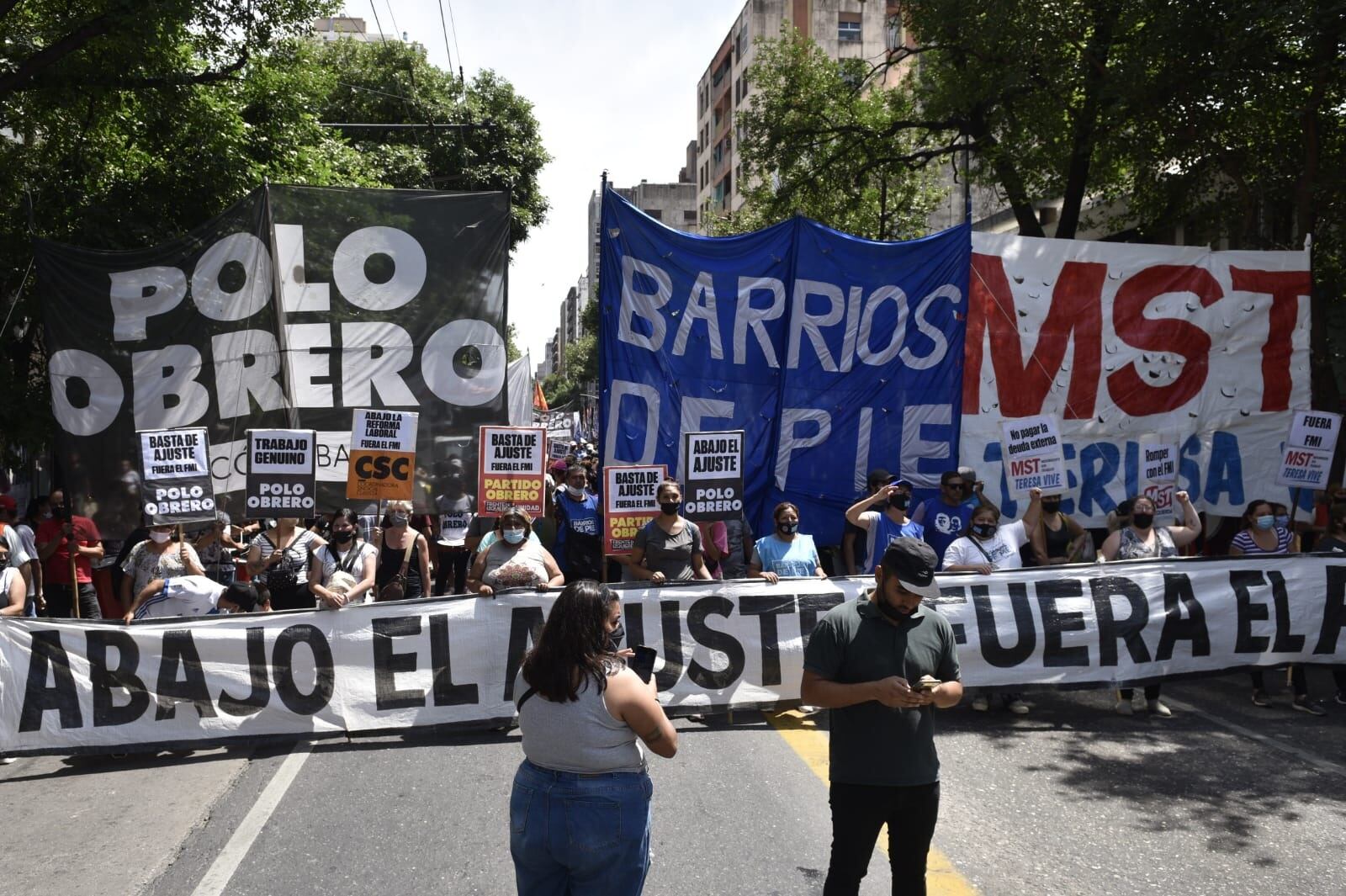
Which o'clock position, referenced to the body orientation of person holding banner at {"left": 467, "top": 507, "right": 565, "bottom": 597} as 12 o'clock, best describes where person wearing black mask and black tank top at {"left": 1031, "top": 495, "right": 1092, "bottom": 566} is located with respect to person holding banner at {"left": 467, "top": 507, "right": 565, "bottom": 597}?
person wearing black mask and black tank top at {"left": 1031, "top": 495, "right": 1092, "bottom": 566} is roughly at 9 o'clock from person holding banner at {"left": 467, "top": 507, "right": 565, "bottom": 597}.

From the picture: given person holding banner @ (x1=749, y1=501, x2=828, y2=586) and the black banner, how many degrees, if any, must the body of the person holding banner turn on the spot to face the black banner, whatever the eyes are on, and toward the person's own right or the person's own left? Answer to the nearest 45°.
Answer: approximately 90° to the person's own right

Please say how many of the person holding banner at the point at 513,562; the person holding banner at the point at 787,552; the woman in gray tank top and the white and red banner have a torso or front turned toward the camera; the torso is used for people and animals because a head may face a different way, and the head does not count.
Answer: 3

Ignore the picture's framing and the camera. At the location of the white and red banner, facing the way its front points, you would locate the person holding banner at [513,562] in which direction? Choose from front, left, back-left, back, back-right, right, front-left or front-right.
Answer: front-right

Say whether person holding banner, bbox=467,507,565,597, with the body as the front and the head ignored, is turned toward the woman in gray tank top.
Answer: yes

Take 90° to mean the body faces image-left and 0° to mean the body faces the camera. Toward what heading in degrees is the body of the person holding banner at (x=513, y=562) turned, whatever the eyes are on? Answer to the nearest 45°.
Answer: approximately 0°

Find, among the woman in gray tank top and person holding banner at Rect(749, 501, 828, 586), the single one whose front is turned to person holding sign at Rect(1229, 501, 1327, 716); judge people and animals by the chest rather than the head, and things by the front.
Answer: the woman in gray tank top
